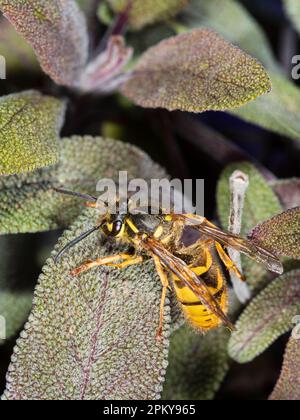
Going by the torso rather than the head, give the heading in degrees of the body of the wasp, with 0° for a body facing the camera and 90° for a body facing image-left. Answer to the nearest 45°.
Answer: approximately 90°
